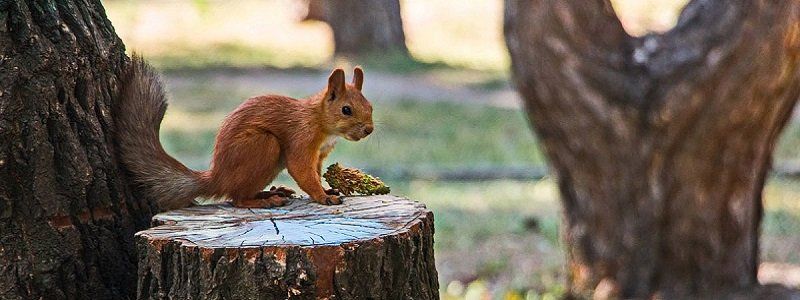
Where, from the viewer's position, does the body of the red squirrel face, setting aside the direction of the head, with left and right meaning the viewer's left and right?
facing to the right of the viewer
